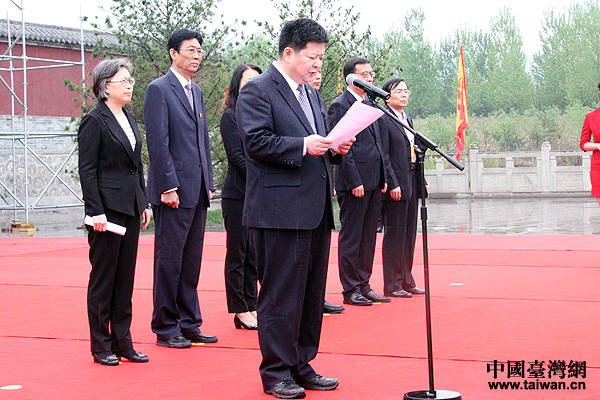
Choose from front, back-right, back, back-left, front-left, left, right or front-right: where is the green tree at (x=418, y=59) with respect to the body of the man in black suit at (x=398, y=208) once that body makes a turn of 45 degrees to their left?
left

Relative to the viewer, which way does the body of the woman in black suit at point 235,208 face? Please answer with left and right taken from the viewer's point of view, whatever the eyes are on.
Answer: facing the viewer and to the right of the viewer

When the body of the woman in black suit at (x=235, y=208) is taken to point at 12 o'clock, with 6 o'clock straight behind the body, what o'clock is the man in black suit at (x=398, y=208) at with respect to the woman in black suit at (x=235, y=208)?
the man in black suit at (x=398, y=208) is roughly at 9 o'clock from the woman in black suit at (x=235, y=208).

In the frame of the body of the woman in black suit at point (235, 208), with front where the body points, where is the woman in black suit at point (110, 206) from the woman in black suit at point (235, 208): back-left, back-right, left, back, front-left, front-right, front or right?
right

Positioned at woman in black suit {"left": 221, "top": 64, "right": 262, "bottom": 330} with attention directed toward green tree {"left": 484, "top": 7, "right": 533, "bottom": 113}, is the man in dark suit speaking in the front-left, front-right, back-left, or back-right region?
back-right

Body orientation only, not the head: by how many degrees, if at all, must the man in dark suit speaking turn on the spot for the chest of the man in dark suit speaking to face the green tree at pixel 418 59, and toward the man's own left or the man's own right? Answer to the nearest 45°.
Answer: approximately 135° to the man's own left

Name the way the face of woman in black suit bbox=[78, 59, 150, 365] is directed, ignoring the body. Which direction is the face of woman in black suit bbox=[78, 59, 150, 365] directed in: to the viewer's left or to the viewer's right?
to the viewer's right

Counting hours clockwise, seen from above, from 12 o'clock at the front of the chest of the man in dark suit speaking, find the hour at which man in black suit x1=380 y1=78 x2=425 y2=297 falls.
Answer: The man in black suit is roughly at 8 o'clock from the man in dark suit speaking.

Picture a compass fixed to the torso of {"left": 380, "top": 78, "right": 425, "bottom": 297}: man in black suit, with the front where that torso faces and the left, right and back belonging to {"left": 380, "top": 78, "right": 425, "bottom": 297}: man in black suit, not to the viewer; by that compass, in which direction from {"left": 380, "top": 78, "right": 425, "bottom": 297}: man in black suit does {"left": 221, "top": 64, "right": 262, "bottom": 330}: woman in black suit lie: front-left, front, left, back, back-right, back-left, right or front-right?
right

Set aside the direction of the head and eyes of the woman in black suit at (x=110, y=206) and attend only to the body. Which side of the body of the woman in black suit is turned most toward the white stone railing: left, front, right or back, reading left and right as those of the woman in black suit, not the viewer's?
left

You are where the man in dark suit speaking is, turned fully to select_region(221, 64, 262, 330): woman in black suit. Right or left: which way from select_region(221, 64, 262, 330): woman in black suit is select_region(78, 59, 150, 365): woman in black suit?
left

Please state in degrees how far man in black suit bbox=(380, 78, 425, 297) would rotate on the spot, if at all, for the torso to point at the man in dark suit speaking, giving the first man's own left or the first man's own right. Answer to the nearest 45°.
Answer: approximately 45° to the first man's own right
